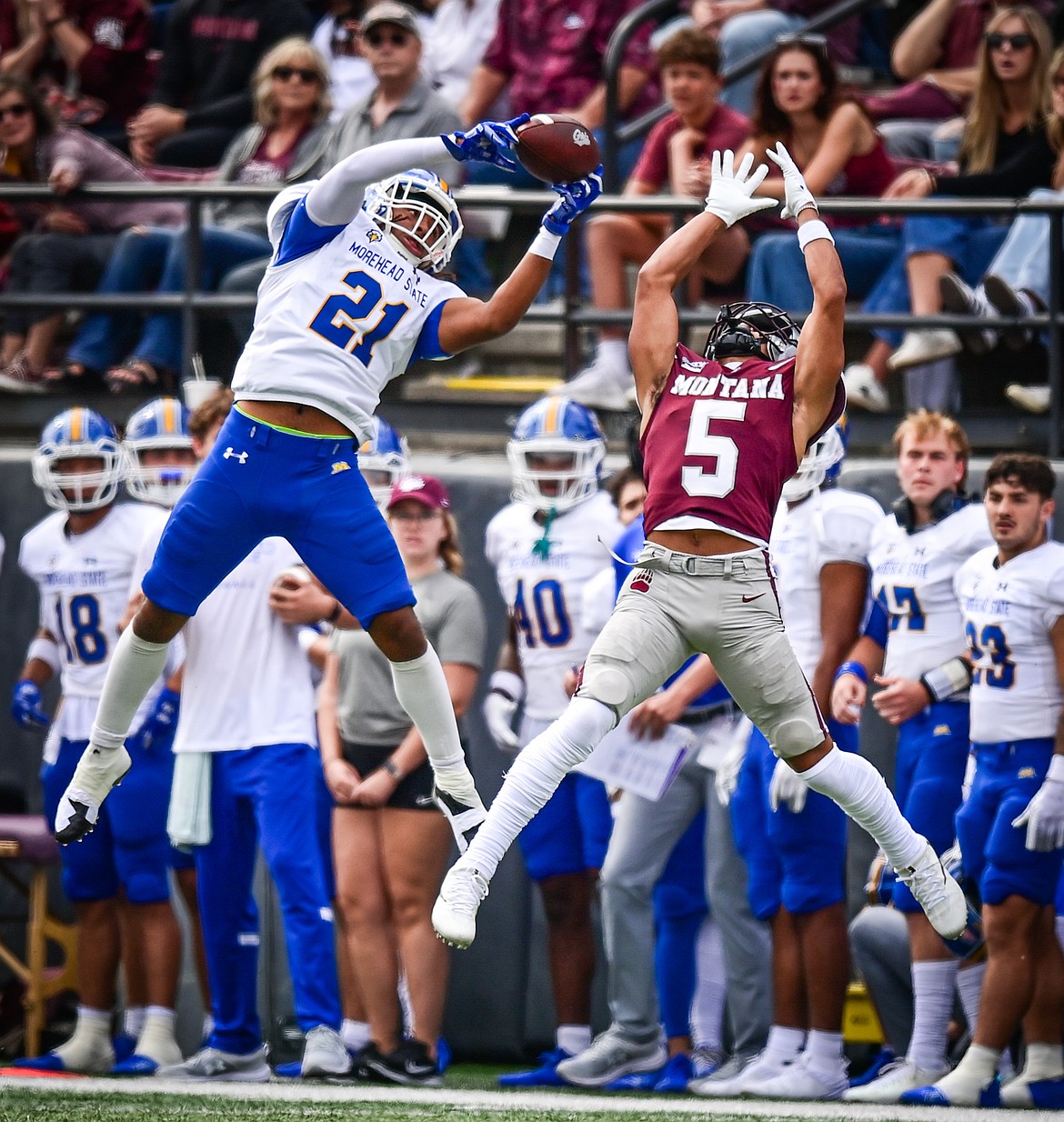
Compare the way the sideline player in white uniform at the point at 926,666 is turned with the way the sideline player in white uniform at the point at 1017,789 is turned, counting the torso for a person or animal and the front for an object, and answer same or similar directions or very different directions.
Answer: same or similar directions

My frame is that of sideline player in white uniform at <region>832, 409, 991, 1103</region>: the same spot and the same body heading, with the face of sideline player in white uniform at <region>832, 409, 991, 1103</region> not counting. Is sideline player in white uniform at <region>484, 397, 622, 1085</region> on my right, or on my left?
on my right

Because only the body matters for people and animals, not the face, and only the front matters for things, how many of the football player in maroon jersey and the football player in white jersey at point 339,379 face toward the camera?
2

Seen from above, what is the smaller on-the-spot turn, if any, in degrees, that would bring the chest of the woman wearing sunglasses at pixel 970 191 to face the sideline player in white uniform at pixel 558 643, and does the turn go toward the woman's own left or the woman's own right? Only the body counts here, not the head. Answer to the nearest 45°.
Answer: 0° — they already face them

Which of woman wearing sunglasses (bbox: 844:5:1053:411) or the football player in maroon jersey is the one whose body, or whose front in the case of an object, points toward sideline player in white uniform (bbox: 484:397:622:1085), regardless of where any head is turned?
the woman wearing sunglasses

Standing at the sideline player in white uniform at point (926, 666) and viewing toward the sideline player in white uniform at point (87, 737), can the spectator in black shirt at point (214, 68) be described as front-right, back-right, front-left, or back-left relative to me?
front-right

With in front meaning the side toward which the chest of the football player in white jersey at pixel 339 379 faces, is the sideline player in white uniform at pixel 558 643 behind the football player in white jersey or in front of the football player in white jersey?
behind

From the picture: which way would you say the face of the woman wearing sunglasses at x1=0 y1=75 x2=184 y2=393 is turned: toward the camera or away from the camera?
toward the camera

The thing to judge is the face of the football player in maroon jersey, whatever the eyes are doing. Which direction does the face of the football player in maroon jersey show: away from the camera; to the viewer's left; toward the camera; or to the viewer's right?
toward the camera

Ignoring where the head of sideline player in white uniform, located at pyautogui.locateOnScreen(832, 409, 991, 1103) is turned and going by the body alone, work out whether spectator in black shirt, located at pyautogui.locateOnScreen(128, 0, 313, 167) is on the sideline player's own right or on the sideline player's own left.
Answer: on the sideline player's own right

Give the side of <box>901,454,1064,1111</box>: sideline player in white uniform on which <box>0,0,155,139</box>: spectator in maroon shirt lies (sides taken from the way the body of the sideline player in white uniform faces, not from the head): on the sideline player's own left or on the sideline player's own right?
on the sideline player's own right

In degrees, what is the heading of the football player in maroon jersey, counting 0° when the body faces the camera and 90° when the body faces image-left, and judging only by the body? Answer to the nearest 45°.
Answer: approximately 0°

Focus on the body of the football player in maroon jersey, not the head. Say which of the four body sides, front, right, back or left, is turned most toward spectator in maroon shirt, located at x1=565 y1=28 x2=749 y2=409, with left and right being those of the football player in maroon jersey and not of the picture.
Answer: back

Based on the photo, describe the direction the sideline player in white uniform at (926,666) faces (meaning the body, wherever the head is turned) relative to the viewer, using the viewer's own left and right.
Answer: facing the viewer and to the left of the viewer

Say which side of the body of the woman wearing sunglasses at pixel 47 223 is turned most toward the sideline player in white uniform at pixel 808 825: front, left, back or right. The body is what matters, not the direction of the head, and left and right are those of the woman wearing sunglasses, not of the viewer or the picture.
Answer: left

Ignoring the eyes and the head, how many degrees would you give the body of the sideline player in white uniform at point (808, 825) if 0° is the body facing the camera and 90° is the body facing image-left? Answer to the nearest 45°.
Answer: approximately 45°

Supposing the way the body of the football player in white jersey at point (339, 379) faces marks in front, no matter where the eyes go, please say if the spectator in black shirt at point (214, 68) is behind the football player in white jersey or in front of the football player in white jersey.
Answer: behind

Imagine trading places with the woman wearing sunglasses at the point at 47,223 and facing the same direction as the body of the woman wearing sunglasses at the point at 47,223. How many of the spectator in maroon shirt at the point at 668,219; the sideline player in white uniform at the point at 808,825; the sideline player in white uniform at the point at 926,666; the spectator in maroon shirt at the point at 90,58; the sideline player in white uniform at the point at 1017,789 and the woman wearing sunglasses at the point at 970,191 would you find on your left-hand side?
5

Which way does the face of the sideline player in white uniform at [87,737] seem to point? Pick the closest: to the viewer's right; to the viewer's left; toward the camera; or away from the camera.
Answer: toward the camera
